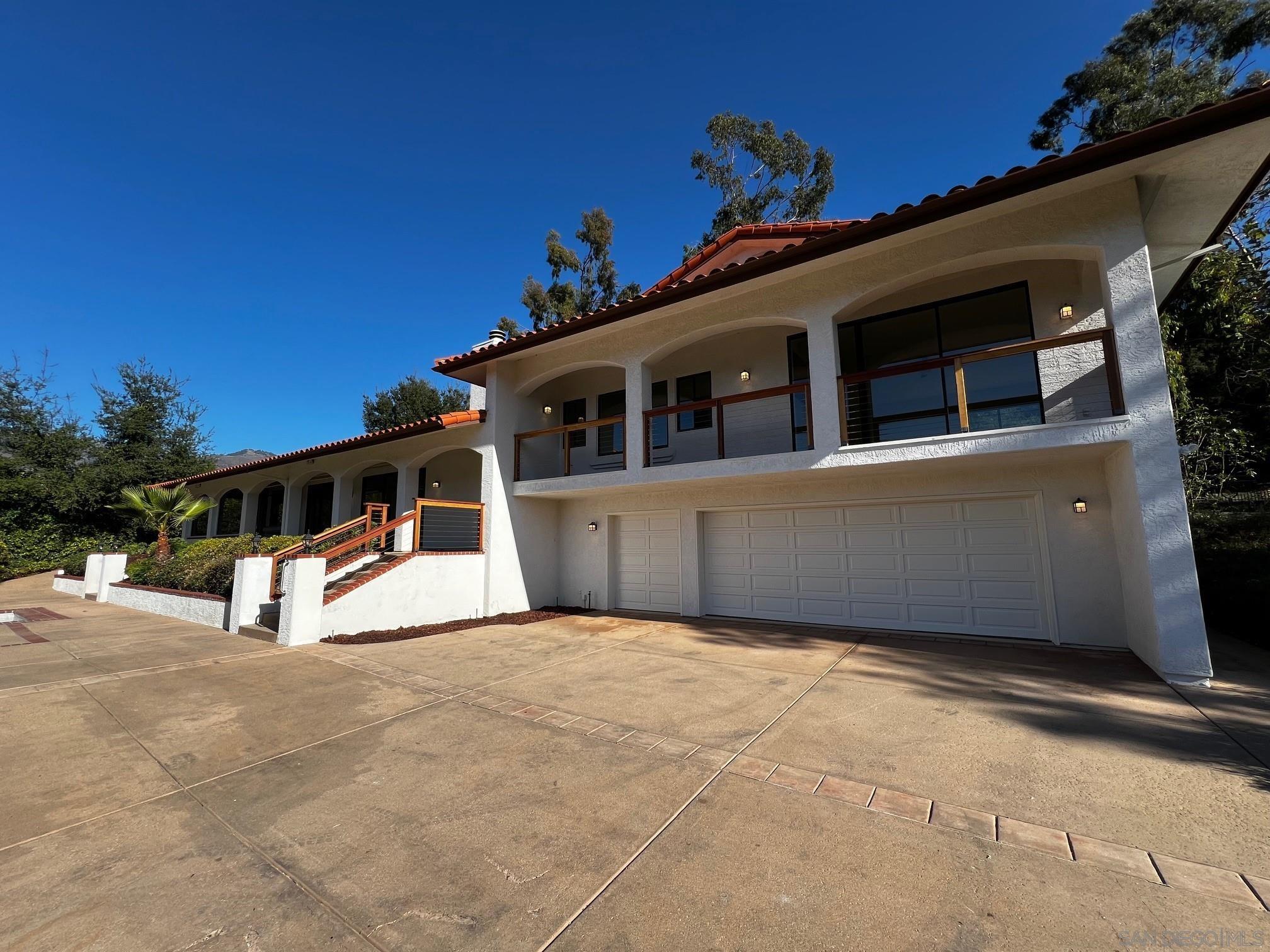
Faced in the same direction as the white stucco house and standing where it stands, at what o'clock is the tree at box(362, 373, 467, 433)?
The tree is roughly at 3 o'clock from the white stucco house.

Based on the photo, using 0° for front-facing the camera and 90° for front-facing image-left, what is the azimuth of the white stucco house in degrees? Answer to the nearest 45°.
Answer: approximately 45°

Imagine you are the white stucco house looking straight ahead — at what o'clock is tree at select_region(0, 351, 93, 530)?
The tree is roughly at 2 o'clock from the white stucco house.

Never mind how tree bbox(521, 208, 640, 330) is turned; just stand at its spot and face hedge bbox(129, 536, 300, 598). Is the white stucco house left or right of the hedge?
left

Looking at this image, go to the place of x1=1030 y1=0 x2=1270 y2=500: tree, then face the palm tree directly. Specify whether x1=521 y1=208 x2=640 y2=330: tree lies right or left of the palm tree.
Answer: right

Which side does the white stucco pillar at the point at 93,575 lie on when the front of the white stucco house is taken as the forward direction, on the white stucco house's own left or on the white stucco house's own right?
on the white stucco house's own right

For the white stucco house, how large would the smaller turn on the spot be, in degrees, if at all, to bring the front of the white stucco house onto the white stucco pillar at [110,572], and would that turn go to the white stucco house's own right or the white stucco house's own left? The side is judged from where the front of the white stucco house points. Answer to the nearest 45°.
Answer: approximately 45° to the white stucco house's own right

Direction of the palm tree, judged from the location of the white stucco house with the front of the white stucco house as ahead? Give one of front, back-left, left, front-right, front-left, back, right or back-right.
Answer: front-right

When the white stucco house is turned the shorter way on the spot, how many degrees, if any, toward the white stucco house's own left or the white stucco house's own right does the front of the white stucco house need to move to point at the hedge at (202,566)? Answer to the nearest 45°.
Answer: approximately 45° to the white stucco house's own right

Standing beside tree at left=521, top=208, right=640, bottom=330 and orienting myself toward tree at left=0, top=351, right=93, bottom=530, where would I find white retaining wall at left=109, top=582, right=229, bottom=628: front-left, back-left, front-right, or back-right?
front-left

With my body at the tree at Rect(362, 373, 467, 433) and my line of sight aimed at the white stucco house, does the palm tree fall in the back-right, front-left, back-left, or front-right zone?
front-right
